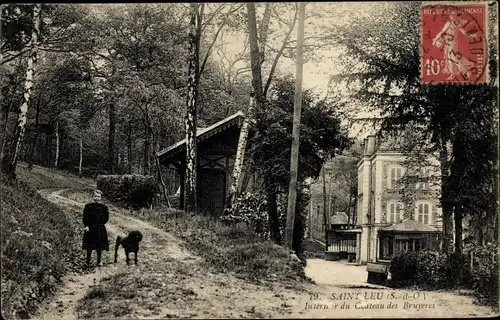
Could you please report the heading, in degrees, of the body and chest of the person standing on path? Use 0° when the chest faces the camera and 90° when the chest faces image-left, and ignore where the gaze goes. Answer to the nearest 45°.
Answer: approximately 0°
